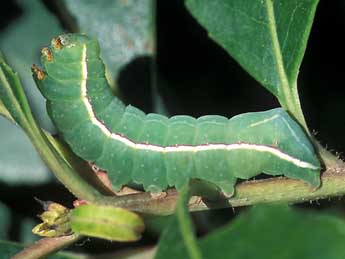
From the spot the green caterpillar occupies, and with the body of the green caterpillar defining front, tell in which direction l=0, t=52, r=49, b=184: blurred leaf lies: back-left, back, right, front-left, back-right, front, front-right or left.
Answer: front-right

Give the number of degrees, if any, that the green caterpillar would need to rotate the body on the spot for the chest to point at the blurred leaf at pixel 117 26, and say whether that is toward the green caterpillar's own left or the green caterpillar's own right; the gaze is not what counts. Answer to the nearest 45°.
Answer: approximately 90° to the green caterpillar's own right

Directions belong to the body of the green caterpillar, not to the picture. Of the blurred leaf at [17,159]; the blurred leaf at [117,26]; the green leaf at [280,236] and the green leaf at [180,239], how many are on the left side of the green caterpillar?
2

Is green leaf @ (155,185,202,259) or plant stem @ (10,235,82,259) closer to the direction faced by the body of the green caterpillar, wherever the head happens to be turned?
the plant stem

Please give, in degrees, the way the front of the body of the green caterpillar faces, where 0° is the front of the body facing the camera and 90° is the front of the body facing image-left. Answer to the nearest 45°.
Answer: approximately 90°

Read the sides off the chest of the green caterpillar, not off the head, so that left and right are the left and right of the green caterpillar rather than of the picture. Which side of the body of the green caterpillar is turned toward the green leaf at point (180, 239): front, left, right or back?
left

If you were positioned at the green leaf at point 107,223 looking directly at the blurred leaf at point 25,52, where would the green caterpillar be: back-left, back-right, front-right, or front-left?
front-right

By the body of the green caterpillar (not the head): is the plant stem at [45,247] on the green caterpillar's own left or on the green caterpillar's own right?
on the green caterpillar's own left
